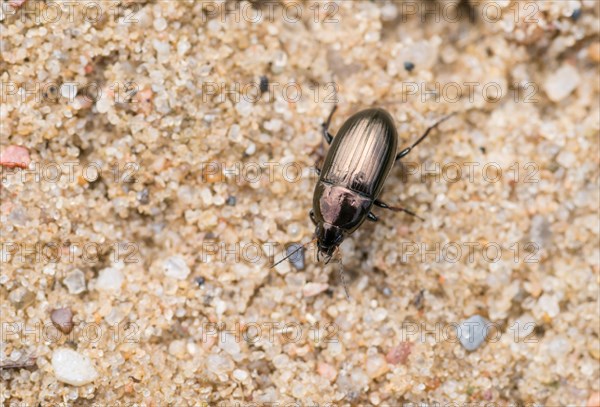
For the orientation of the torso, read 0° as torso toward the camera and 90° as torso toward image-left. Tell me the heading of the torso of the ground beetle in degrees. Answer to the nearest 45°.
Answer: approximately 0°

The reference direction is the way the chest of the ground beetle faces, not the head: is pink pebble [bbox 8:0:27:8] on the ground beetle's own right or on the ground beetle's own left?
on the ground beetle's own right

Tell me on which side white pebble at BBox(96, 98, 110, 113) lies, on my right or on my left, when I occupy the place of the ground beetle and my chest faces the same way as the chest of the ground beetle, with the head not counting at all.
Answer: on my right

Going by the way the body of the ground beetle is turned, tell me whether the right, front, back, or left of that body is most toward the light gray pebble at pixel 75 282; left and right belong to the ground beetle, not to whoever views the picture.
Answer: right

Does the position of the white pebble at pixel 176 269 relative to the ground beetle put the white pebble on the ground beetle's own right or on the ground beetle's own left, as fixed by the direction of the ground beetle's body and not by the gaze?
on the ground beetle's own right

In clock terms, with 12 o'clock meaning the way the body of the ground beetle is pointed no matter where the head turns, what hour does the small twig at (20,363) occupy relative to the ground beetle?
The small twig is roughly at 2 o'clock from the ground beetle.

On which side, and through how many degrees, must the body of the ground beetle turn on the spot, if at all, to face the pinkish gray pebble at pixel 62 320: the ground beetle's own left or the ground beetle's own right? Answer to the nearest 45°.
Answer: approximately 90° to the ground beetle's own right
